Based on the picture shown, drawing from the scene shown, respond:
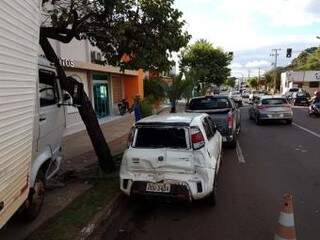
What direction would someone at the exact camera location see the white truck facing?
facing away from the viewer and to the right of the viewer

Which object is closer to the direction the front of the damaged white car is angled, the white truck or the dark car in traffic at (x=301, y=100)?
the dark car in traffic

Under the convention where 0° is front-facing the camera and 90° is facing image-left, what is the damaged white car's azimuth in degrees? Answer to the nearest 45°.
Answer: approximately 180°

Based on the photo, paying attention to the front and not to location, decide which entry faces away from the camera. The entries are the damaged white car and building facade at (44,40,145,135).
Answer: the damaged white car

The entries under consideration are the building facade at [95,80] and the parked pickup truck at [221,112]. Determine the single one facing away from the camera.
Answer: the parked pickup truck

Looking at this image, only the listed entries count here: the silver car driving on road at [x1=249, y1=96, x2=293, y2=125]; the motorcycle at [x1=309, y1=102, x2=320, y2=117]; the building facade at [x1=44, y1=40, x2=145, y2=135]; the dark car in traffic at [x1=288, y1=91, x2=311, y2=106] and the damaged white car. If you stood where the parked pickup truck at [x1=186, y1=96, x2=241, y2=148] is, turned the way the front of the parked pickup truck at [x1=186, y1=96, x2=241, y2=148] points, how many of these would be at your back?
1

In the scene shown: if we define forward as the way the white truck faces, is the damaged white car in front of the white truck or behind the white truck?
in front

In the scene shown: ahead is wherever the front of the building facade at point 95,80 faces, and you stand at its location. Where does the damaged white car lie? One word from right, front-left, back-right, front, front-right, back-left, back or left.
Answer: front-right

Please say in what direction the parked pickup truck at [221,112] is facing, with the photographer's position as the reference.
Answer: facing away from the viewer

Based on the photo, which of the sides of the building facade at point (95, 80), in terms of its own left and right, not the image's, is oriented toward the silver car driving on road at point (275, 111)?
front

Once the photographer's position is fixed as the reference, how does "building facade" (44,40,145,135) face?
facing the viewer and to the right of the viewer

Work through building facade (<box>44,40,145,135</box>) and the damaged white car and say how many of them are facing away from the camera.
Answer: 1

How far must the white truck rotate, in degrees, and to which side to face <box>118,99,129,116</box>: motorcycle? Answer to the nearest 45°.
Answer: approximately 45° to its left

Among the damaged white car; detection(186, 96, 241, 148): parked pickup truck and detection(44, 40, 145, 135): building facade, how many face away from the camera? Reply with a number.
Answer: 2

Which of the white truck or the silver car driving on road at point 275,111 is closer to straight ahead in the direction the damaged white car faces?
the silver car driving on road
